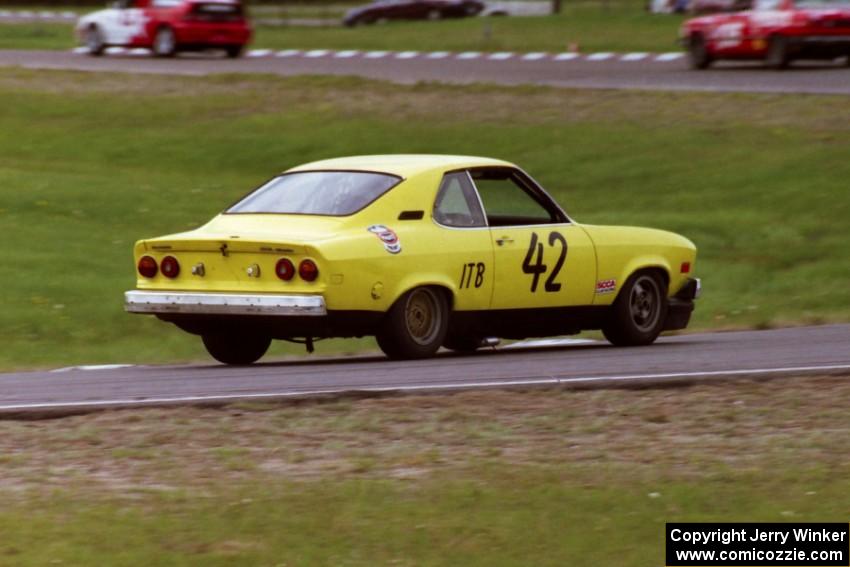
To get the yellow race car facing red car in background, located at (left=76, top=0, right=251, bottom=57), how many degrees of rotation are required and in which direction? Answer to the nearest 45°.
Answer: approximately 45° to its left

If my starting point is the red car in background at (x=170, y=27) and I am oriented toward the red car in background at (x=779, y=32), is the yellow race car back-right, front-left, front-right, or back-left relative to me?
front-right

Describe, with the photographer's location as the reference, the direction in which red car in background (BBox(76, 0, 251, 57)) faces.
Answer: facing away from the viewer and to the left of the viewer

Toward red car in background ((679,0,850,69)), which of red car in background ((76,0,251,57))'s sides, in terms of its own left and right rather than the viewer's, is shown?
back

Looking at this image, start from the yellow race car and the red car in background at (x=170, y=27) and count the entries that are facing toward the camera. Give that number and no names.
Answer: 0

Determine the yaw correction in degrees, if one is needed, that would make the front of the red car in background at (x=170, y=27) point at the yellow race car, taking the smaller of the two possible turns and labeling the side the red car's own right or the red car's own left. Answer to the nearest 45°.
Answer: approximately 135° to the red car's own left

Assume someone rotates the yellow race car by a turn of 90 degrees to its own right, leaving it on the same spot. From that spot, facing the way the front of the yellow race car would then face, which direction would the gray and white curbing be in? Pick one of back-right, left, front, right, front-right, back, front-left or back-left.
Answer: back-left

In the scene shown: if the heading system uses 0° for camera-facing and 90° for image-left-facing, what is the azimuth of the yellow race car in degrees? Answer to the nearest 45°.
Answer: approximately 225°
